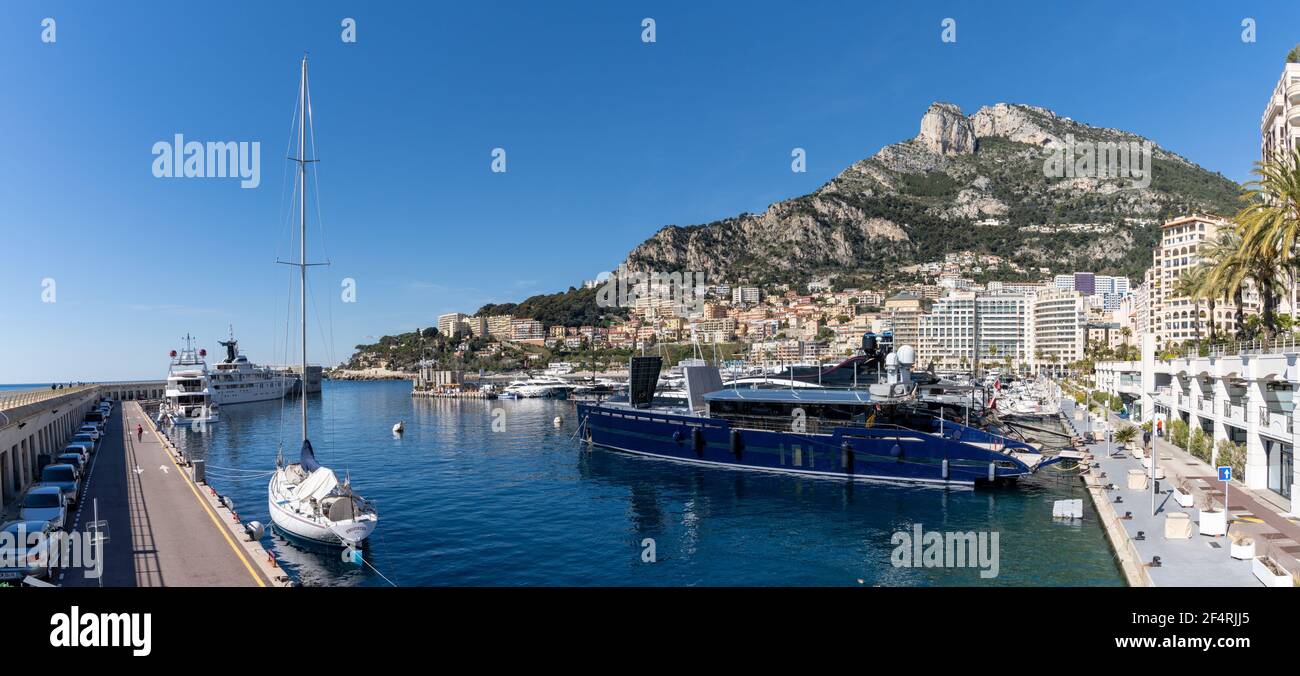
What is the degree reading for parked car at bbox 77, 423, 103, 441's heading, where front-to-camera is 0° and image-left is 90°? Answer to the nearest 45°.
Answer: approximately 0°

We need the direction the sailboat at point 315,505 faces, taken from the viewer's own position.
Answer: facing away from the viewer and to the left of the viewer

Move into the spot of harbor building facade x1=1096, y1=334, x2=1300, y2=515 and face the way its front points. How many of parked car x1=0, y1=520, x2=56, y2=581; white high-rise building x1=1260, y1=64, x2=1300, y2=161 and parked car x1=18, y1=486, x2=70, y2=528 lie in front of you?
2

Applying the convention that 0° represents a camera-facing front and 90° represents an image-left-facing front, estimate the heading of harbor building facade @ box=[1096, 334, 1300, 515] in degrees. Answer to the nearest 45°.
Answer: approximately 45°

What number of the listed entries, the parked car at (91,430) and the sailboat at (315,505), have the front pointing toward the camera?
1

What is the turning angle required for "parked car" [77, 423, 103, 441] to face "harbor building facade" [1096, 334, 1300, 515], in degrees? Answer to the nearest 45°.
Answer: approximately 45° to its left

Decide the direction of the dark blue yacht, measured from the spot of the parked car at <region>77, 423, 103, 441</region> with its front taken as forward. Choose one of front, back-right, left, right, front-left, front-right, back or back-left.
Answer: front-left
